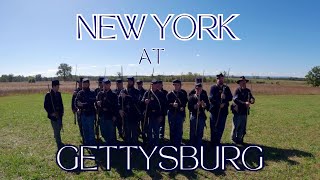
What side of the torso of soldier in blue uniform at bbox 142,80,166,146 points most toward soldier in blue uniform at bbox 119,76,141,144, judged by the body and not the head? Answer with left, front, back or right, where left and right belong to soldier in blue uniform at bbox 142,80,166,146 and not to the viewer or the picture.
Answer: right

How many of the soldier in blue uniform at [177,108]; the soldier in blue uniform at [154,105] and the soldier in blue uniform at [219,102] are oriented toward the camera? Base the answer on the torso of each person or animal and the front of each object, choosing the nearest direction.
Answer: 3

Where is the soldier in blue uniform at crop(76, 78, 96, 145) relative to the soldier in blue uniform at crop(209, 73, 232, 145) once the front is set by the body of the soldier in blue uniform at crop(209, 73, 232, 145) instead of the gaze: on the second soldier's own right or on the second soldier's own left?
on the second soldier's own right

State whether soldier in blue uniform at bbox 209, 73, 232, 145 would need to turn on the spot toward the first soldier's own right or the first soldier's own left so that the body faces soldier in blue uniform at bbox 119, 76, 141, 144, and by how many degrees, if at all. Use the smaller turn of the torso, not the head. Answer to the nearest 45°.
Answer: approximately 90° to the first soldier's own right

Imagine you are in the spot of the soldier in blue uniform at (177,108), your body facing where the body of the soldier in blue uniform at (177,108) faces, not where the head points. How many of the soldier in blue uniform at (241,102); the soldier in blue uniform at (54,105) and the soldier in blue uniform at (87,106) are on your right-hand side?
2

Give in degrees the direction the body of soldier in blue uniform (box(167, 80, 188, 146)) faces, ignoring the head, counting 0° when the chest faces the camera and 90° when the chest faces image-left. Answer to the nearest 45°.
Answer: approximately 0°

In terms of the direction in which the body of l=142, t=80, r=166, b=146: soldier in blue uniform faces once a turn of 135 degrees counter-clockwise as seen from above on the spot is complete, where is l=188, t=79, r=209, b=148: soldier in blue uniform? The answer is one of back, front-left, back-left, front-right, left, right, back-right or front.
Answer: front-right

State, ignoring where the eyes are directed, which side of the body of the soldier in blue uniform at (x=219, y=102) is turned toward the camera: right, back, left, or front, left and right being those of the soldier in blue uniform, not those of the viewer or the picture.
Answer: front

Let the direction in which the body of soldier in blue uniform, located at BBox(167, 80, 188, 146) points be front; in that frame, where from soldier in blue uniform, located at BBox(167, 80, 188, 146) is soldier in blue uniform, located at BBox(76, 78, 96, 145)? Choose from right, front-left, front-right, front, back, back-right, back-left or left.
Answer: right

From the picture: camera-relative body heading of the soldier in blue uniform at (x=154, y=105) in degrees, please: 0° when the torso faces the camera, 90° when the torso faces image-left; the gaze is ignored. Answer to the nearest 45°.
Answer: approximately 0°

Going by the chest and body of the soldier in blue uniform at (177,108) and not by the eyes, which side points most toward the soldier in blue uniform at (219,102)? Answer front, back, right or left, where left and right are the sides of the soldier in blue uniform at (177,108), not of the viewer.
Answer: left

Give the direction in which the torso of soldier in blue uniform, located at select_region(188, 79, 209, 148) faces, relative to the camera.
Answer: toward the camera

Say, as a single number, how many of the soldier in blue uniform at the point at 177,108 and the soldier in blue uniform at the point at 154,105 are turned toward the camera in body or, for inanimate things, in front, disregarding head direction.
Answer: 2

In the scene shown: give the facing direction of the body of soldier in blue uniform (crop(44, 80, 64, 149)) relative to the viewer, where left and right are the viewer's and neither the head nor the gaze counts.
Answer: facing the viewer and to the right of the viewer
